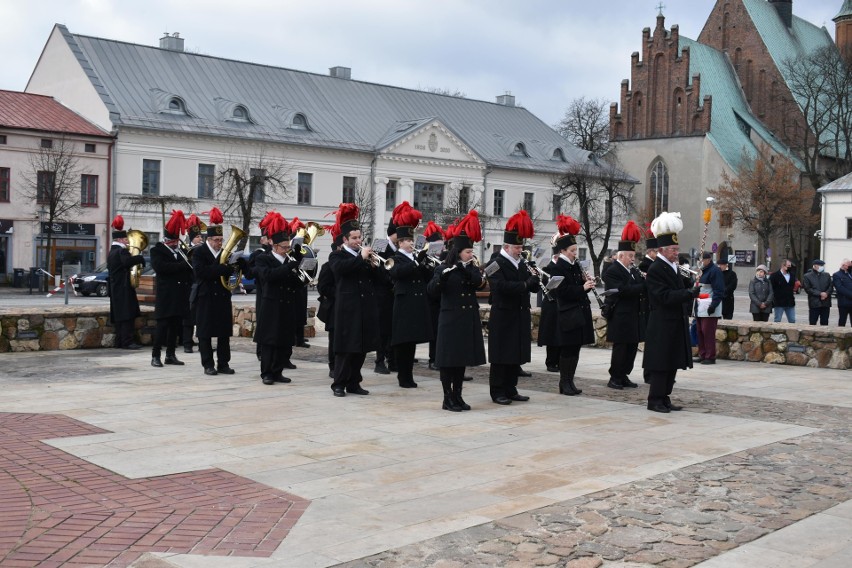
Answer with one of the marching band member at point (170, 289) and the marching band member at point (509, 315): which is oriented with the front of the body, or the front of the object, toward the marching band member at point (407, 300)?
the marching band member at point (170, 289)

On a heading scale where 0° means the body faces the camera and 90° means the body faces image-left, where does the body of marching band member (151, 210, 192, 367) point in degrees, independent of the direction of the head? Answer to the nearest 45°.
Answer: approximately 315°

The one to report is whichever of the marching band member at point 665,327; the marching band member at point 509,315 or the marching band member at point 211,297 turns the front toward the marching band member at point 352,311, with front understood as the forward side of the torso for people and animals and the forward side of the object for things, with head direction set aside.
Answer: the marching band member at point 211,297

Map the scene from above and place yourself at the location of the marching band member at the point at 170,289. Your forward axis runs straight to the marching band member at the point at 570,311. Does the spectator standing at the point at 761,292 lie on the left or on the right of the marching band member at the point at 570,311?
left

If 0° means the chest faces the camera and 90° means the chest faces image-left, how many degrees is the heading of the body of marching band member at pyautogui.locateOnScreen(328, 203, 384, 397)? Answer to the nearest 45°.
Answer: approximately 315°

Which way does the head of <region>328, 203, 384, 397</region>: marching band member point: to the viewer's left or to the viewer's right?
to the viewer's right
